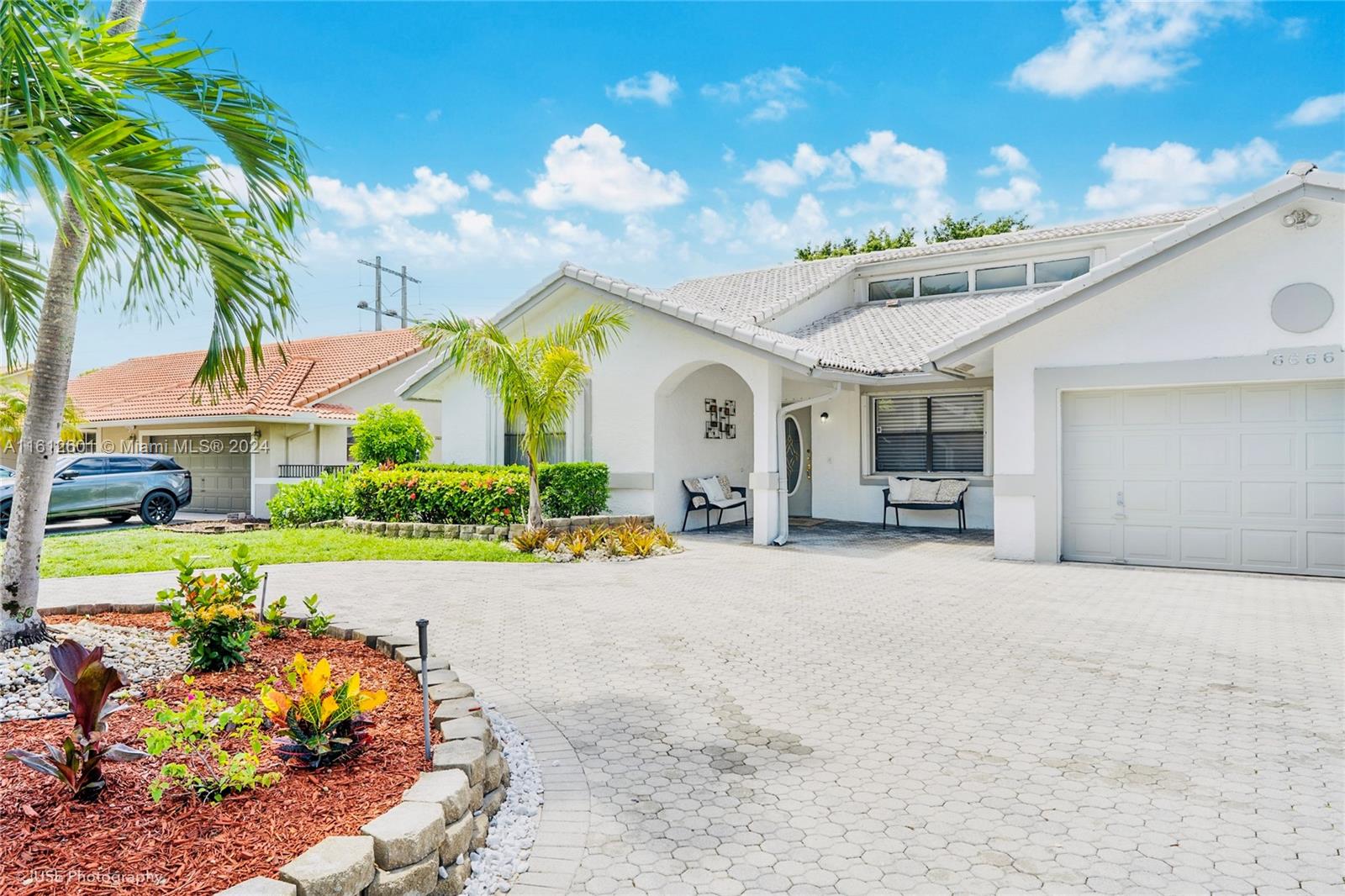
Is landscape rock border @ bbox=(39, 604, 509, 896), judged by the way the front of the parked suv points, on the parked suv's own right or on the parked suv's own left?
on the parked suv's own left

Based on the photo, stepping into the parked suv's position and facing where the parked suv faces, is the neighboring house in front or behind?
behind

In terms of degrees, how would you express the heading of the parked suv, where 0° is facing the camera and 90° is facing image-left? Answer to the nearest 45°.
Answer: approximately 45°

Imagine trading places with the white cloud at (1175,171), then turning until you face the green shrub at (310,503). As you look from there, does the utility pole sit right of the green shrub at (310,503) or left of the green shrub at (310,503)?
right
